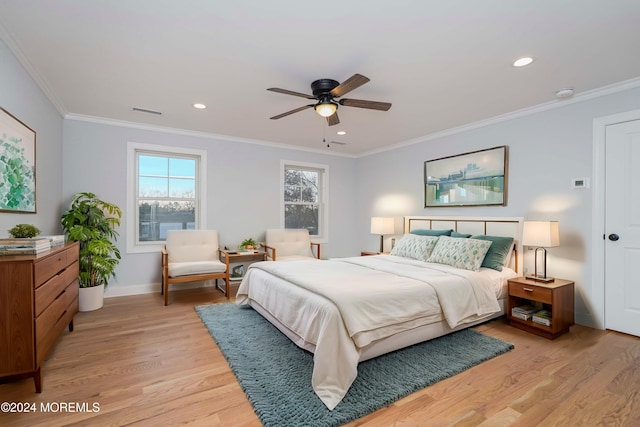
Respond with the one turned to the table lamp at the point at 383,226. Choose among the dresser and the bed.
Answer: the dresser

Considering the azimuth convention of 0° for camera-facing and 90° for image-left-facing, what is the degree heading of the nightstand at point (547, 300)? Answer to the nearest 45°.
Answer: approximately 45°

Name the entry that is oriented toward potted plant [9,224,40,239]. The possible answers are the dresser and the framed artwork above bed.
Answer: the framed artwork above bed

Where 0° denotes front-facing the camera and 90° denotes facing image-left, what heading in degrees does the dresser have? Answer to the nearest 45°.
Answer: approximately 270°
